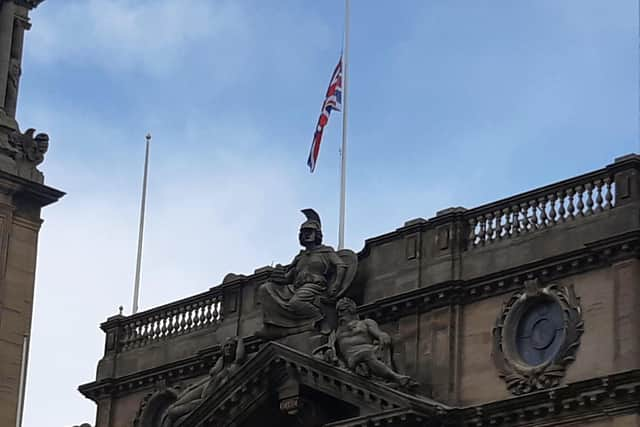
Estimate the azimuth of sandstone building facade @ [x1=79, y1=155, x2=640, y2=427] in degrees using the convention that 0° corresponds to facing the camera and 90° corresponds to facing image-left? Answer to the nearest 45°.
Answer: approximately 45°

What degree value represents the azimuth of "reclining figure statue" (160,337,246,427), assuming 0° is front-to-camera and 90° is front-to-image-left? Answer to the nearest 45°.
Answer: approximately 45°

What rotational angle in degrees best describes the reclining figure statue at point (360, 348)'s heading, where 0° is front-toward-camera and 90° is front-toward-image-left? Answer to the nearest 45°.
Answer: approximately 0°

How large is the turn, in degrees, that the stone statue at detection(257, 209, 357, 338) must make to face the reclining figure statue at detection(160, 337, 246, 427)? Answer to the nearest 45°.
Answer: approximately 90° to its right
